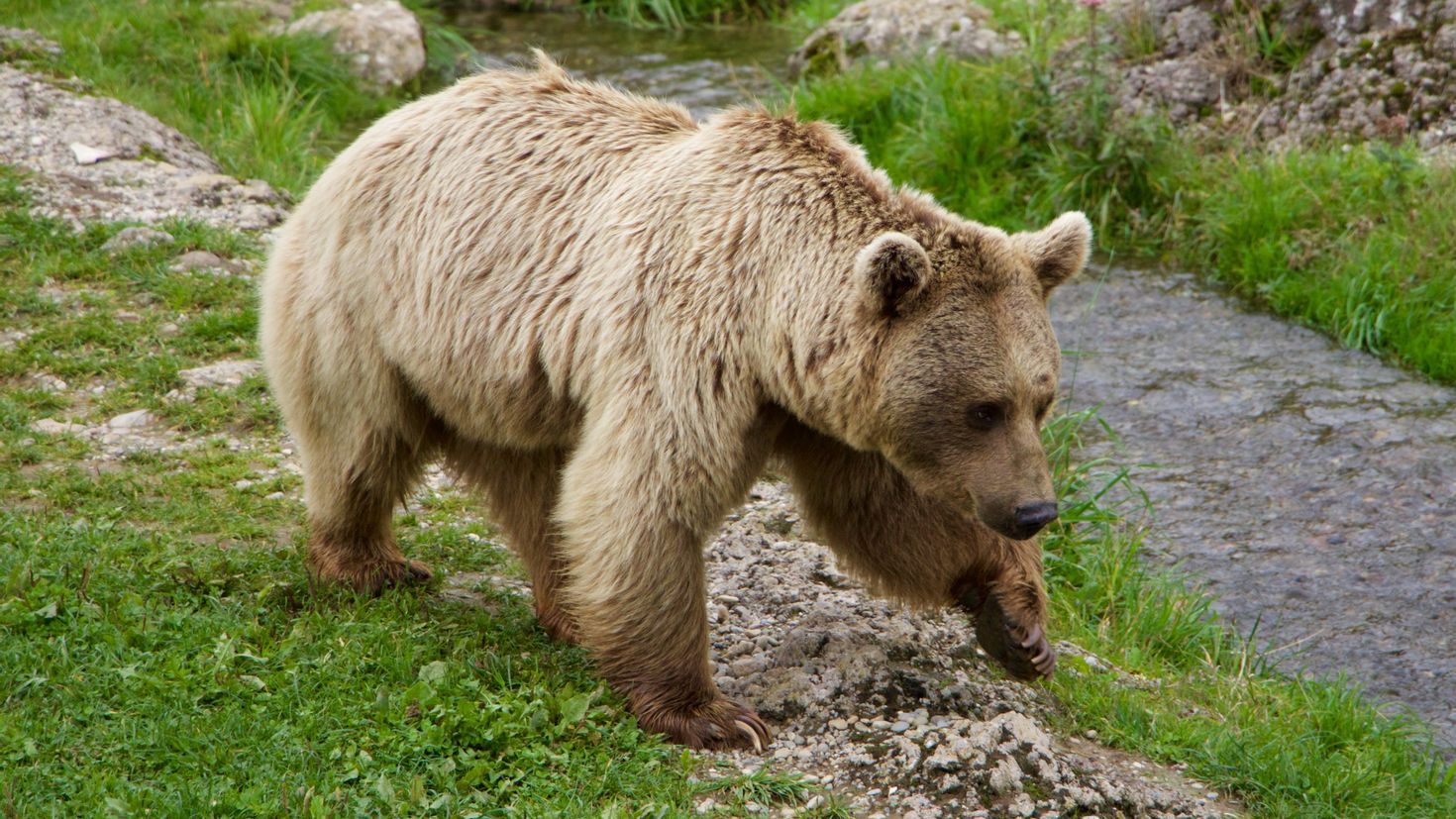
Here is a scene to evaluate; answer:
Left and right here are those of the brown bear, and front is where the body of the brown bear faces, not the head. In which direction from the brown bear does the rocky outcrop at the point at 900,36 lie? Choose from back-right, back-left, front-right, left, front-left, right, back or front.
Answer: back-left

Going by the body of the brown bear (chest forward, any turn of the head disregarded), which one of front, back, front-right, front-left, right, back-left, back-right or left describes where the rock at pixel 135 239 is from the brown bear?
back

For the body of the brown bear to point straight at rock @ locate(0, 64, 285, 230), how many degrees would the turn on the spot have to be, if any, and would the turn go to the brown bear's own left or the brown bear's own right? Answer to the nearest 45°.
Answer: approximately 180°

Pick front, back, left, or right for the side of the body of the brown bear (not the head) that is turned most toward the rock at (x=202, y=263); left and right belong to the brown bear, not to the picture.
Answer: back

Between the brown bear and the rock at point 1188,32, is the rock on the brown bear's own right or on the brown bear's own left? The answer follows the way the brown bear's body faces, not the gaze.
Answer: on the brown bear's own left

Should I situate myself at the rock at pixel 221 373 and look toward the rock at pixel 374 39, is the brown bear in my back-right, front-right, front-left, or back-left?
back-right

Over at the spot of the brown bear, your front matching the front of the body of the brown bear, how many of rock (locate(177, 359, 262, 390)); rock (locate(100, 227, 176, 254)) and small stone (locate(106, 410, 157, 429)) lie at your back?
3

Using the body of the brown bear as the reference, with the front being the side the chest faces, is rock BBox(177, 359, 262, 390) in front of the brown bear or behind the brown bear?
behind

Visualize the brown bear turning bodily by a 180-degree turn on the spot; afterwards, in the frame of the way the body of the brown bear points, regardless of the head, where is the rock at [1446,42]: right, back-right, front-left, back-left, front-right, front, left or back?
right

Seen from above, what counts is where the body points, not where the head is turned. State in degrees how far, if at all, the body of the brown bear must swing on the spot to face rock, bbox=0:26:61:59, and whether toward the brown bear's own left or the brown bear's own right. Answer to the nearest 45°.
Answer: approximately 180°

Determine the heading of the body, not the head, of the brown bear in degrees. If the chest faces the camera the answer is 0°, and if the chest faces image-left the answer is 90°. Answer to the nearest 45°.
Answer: approximately 315°

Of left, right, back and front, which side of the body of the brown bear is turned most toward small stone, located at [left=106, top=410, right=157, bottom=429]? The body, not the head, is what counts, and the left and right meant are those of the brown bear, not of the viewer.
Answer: back

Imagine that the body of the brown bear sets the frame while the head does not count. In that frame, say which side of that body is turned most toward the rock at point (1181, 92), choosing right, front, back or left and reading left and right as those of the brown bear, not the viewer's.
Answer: left

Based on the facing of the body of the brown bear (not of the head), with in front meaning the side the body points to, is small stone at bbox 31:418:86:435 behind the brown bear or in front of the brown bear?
behind
